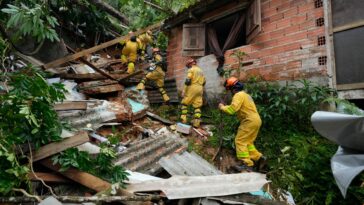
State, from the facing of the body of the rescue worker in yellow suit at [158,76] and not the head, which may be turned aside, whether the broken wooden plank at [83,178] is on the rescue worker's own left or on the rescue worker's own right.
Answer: on the rescue worker's own left

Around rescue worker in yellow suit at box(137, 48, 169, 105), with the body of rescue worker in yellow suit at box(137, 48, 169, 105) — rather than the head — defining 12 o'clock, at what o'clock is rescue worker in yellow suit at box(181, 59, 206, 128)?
rescue worker in yellow suit at box(181, 59, 206, 128) is roughly at 8 o'clock from rescue worker in yellow suit at box(137, 48, 169, 105).

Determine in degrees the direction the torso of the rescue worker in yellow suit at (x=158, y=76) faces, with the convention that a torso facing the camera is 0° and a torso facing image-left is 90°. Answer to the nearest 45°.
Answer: approximately 90°

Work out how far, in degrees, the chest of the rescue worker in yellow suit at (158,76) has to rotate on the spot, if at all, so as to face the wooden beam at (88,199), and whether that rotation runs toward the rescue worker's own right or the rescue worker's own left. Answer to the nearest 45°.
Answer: approximately 90° to the rescue worker's own left

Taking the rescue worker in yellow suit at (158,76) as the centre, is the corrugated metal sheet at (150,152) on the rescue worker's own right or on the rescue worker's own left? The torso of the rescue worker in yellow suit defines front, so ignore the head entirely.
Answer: on the rescue worker's own left

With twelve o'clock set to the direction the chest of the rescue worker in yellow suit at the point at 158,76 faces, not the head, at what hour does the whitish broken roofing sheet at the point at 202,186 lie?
The whitish broken roofing sheet is roughly at 9 o'clock from the rescue worker in yellow suit.

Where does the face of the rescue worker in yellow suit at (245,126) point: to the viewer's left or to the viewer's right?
to the viewer's left

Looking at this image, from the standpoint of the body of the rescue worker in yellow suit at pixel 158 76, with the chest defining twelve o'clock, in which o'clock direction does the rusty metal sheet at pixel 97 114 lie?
The rusty metal sheet is roughly at 10 o'clock from the rescue worker in yellow suit.

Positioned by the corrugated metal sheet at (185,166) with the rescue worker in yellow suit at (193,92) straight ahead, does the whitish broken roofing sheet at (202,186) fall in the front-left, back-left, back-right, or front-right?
back-right

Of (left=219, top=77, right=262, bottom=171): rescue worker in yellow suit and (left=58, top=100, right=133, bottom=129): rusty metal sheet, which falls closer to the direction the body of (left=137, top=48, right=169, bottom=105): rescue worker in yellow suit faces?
the rusty metal sheet

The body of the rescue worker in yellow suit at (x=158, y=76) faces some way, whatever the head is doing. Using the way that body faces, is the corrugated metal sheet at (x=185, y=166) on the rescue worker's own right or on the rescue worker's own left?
on the rescue worker's own left
